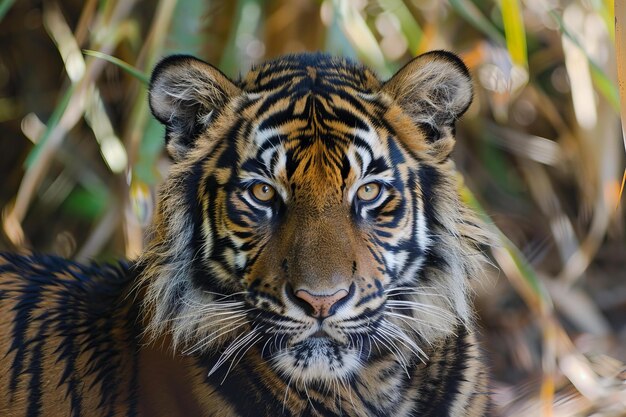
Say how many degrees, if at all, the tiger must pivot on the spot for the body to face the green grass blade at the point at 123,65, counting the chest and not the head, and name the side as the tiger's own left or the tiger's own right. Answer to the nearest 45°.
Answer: approximately 180°

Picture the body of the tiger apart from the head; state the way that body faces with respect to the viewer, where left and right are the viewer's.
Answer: facing the viewer and to the right of the viewer

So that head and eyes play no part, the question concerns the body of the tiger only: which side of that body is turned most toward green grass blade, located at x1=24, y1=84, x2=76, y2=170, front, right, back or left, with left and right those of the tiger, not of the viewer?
back
